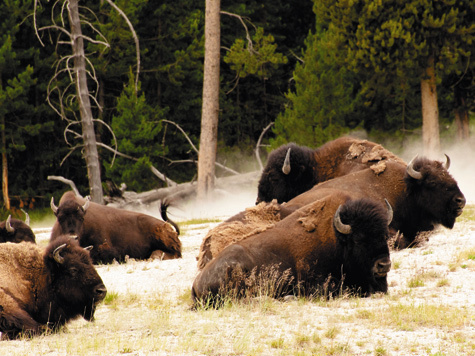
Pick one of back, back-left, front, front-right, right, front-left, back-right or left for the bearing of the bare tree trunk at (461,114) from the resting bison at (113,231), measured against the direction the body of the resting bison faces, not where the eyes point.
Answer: back

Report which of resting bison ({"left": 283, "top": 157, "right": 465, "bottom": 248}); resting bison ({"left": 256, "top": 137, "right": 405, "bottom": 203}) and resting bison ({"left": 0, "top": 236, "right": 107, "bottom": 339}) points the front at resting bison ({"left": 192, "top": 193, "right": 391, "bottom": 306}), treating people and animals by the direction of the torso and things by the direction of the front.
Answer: resting bison ({"left": 0, "top": 236, "right": 107, "bottom": 339})

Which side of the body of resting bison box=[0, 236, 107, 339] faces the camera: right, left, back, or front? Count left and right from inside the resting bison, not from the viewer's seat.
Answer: right

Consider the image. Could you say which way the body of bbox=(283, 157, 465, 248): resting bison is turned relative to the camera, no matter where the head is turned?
to the viewer's right

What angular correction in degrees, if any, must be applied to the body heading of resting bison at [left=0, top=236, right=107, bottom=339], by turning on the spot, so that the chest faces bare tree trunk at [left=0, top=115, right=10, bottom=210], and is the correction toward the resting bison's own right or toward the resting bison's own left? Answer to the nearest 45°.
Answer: approximately 90° to the resting bison's own left

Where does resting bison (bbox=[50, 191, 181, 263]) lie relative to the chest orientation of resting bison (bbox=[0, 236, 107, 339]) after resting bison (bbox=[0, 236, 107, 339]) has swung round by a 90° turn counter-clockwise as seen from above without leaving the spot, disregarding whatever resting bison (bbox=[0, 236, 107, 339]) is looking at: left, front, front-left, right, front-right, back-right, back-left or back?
front

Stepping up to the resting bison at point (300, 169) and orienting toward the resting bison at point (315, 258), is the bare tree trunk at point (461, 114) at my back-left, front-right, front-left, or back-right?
back-left

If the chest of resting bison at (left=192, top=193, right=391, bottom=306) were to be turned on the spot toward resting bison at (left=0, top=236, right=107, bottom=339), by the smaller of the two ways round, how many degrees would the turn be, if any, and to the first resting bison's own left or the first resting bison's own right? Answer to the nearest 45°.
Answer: approximately 135° to the first resting bison's own right

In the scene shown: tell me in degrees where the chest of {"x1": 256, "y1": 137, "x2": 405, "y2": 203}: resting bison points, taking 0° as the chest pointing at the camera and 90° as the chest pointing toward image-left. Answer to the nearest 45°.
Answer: approximately 90°

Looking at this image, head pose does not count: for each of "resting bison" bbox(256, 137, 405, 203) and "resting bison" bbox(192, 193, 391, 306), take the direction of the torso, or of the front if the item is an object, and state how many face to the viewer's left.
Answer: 1

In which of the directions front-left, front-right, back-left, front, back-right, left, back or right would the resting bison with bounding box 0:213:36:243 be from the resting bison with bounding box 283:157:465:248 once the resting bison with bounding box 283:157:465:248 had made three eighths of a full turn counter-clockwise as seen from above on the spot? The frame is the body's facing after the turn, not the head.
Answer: front-left
